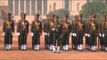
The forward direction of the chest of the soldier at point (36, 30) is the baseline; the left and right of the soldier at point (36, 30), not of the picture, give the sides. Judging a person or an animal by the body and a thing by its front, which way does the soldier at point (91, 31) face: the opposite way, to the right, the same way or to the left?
the same way

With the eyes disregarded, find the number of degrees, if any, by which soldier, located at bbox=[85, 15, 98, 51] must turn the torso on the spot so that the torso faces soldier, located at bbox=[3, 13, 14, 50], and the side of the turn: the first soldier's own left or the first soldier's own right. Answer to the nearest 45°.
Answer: approximately 90° to the first soldier's own right

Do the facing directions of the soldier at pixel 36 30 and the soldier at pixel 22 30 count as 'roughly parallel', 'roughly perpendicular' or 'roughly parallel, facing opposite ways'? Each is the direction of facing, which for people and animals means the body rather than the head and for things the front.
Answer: roughly parallel

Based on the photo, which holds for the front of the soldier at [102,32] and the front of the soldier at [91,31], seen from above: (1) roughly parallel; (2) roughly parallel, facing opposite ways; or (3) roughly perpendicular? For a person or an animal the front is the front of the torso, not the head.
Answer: roughly parallel

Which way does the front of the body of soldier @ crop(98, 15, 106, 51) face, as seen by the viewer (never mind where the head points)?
toward the camera

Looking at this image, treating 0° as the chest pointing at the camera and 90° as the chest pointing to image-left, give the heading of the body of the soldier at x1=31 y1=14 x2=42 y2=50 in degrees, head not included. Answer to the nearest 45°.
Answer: approximately 0°

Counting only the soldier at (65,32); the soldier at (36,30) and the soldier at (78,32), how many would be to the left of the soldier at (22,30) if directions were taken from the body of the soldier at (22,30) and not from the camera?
3

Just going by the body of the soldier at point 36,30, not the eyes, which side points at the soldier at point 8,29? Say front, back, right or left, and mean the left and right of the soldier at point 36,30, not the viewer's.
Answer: right

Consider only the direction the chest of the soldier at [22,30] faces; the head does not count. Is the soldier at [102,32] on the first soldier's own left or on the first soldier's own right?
on the first soldier's own left

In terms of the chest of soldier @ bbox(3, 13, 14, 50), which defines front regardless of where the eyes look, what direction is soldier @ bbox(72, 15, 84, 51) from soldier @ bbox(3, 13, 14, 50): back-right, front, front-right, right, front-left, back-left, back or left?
left

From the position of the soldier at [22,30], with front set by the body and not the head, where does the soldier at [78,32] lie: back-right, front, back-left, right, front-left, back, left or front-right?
left

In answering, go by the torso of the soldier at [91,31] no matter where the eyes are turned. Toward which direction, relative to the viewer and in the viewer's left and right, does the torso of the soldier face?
facing the viewer

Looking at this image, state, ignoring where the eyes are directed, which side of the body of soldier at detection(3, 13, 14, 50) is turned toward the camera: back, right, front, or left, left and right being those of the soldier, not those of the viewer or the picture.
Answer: front

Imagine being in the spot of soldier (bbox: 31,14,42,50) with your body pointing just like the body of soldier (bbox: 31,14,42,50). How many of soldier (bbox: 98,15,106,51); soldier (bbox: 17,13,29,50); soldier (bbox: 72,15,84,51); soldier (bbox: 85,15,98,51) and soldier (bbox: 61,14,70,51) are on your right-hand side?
1
